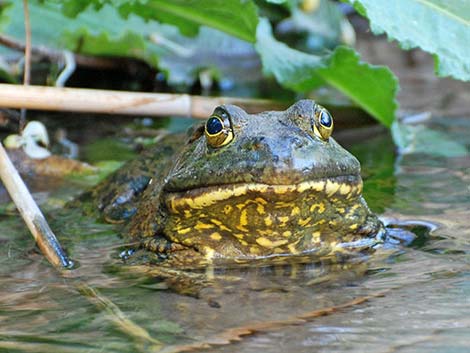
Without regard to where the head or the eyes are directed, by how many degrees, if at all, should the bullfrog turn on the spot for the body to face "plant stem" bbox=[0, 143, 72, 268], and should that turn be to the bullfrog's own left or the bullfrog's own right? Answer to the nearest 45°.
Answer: approximately 135° to the bullfrog's own right

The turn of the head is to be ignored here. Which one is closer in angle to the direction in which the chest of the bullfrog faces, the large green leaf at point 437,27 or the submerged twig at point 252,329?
the submerged twig

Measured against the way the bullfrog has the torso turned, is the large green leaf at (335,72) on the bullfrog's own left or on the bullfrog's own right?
on the bullfrog's own left

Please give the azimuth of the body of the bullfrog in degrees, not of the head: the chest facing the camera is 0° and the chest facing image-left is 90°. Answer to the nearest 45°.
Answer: approximately 315°

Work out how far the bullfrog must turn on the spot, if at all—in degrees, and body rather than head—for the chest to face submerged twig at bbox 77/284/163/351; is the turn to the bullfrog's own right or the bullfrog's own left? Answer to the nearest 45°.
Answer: approximately 90° to the bullfrog's own right

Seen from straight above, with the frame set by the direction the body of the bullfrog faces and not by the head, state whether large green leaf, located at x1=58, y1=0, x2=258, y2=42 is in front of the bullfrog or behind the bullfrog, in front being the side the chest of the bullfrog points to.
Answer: behind

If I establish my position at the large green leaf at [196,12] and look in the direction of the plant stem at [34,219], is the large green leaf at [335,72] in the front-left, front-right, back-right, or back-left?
back-left

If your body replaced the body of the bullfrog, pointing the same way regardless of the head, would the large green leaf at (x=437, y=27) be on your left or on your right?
on your left

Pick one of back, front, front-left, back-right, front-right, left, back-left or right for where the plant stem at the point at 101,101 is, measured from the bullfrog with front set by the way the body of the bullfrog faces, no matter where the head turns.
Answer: back
